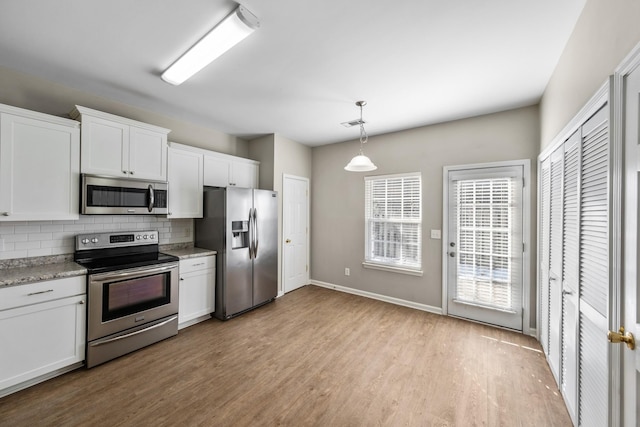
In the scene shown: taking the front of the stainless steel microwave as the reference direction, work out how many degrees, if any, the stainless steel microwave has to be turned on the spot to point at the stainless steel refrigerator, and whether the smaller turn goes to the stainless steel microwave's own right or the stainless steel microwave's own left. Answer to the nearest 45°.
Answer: approximately 45° to the stainless steel microwave's own left

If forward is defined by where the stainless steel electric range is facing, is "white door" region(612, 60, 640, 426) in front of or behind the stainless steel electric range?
in front

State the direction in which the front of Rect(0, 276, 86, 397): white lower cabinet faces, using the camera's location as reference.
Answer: facing the viewer and to the right of the viewer

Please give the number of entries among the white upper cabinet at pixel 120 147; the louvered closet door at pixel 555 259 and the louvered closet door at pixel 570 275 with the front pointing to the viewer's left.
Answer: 2

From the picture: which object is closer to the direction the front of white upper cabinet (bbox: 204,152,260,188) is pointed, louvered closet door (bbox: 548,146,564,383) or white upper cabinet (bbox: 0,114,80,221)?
the louvered closet door

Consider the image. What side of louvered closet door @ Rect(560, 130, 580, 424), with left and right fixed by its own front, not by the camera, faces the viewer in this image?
left

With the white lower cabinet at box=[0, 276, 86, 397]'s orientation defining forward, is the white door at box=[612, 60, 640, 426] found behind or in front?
in front

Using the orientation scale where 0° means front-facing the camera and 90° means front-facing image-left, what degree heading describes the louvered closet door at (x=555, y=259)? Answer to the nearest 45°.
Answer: approximately 90°
